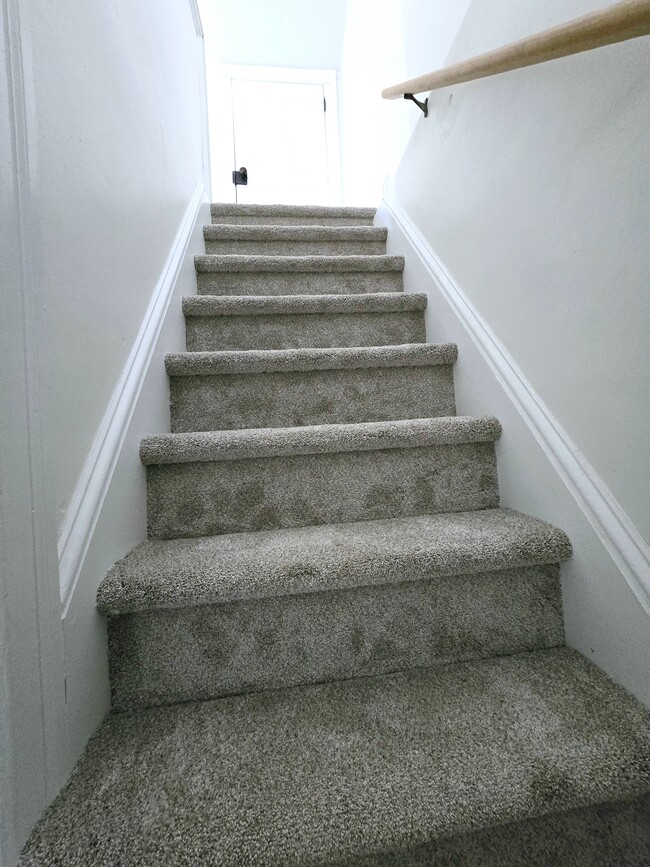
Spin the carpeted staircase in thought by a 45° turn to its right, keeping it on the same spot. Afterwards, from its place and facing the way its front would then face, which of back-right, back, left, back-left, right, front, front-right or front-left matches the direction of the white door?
back-right

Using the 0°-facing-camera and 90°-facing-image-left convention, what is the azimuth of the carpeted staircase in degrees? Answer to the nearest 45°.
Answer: approximately 0°
